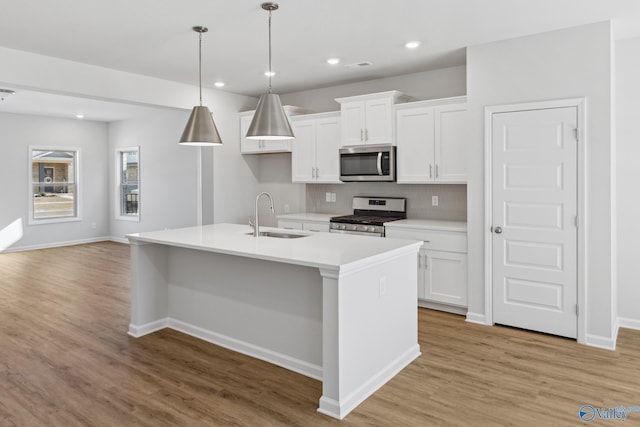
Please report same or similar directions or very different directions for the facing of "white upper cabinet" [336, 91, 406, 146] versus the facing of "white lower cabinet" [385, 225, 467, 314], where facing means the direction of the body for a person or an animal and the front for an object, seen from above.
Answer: same or similar directions

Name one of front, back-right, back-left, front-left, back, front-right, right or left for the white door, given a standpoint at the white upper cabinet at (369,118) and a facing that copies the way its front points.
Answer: left

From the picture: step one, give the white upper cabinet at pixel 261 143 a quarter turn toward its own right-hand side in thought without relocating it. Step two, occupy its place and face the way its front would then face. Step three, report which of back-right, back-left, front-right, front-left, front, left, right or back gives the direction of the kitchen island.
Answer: back-left

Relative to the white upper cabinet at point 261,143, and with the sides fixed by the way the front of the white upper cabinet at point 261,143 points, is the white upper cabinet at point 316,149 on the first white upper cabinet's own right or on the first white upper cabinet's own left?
on the first white upper cabinet's own left

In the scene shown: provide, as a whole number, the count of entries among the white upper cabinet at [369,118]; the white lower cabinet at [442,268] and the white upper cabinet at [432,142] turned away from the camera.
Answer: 0

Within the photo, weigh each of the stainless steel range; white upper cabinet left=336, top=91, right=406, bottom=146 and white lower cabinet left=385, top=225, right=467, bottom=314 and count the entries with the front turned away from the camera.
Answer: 0

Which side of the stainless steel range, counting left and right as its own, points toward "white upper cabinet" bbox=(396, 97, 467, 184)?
left

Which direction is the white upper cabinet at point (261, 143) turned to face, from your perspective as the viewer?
facing the viewer and to the left of the viewer

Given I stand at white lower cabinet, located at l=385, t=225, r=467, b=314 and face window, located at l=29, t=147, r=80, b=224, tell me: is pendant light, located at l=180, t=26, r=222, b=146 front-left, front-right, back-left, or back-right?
front-left

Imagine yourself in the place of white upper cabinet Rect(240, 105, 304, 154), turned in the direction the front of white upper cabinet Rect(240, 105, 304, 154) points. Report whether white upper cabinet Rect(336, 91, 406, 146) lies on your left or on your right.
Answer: on your left

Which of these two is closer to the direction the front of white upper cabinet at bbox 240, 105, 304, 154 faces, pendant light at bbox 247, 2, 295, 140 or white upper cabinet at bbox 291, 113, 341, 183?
the pendant light

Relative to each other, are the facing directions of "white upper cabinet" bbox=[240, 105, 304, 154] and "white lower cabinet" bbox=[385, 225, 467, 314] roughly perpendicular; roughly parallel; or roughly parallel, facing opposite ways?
roughly parallel

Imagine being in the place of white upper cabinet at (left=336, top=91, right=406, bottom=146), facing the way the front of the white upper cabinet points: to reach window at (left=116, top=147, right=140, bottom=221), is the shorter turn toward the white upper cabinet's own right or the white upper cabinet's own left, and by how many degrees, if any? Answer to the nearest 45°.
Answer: approximately 90° to the white upper cabinet's own right

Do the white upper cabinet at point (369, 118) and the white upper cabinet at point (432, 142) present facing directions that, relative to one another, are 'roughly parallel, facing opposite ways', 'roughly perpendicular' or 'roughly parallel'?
roughly parallel

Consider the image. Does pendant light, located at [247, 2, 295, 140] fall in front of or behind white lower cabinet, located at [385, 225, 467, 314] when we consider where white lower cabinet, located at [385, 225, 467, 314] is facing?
in front

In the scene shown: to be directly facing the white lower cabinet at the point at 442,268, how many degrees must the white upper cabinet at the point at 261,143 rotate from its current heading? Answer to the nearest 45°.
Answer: approximately 90° to its left

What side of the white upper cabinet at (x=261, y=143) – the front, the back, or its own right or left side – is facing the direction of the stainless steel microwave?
left

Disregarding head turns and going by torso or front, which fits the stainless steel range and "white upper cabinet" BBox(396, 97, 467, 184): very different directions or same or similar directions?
same or similar directions

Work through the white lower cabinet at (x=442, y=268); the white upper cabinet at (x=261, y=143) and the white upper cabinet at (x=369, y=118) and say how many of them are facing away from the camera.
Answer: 0
